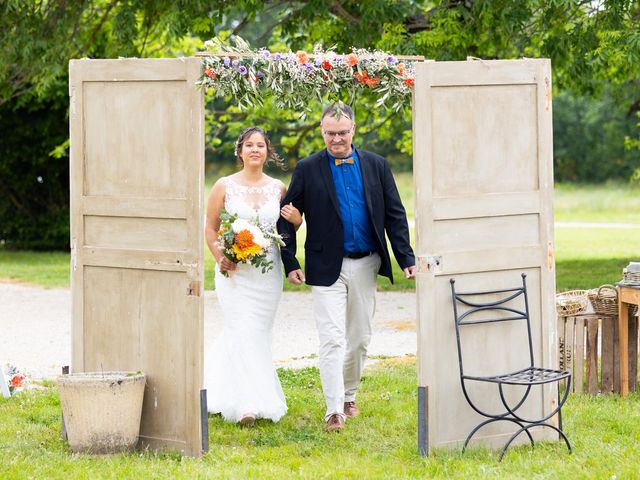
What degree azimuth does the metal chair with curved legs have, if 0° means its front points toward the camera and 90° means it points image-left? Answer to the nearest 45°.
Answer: approximately 315°

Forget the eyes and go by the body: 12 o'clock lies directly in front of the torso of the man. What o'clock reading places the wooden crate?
The wooden crate is roughly at 8 o'clock from the man.

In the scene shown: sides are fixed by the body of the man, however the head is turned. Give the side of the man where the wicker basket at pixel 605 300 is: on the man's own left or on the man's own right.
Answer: on the man's own left

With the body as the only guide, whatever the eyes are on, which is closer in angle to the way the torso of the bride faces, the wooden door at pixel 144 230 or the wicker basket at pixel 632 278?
the wooden door

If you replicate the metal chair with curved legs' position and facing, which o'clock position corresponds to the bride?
The bride is roughly at 5 o'clock from the metal chair with curved legs.

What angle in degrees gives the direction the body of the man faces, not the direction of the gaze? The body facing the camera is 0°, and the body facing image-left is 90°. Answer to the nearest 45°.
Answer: approximately 0°

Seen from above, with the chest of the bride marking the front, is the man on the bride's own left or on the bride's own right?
on the bride's own left

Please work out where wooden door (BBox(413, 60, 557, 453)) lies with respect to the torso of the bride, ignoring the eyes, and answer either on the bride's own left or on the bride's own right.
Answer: on the bride's own left

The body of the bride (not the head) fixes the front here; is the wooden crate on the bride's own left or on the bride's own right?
on the bride's own left

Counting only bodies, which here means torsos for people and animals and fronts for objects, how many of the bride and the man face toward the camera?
2

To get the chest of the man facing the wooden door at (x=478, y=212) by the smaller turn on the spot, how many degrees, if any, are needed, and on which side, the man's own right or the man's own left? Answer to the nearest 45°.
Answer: approximately 45° to the man's own left
